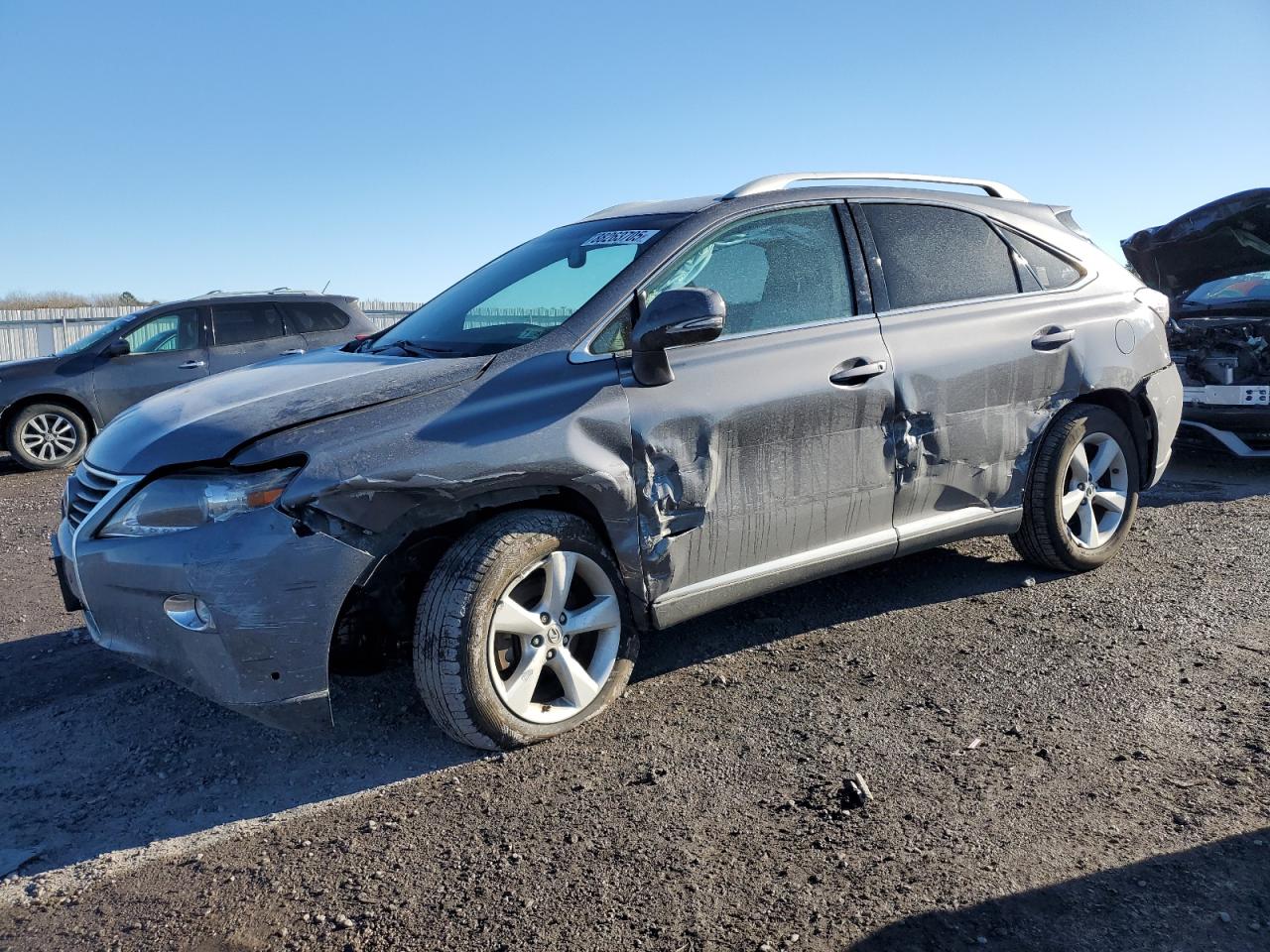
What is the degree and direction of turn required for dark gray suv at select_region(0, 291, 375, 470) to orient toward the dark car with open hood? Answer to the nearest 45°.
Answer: approximately 135° to its left

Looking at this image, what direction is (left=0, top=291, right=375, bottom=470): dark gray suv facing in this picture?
to the viewer's left

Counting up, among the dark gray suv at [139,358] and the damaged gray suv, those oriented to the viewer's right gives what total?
0

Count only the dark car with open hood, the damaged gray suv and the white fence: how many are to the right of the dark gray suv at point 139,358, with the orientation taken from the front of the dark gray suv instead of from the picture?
1

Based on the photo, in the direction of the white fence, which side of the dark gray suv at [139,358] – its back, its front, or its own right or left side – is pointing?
right

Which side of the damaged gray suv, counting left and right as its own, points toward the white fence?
right

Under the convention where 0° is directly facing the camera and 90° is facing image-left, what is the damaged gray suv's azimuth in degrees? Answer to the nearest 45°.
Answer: approximately 45°

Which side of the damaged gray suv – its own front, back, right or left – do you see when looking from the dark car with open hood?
back

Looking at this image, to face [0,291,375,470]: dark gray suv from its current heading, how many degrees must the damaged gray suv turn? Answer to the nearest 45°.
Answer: approximately 90° to its right
